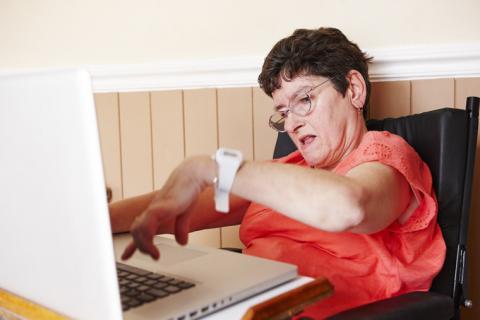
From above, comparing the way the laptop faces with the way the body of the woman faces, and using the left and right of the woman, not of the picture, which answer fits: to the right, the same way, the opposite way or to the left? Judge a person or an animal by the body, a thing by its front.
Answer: the opposite way

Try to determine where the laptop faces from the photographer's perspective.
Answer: facing away from the viewer and to the right of the viewer

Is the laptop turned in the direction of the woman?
yes

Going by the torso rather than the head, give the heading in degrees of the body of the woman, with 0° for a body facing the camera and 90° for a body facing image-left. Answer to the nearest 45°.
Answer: approximately 45°

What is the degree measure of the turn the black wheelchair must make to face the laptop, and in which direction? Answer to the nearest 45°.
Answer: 0° — it already faces it
